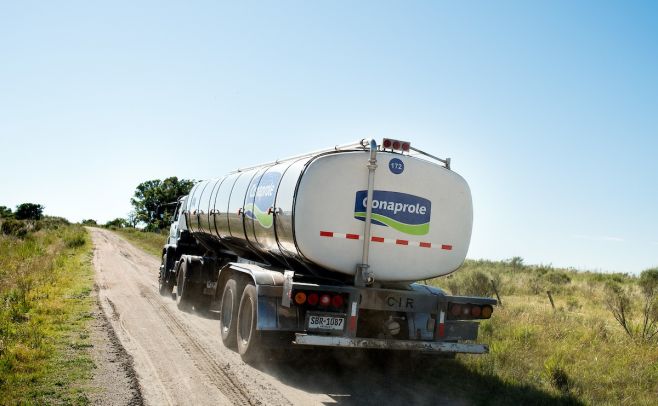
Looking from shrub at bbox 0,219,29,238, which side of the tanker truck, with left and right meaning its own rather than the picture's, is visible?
front

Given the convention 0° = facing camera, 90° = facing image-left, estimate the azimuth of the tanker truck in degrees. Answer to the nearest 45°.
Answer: approximately 135°

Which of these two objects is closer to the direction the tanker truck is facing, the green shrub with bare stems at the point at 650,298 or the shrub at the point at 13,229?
the shrub at the point at 13,229

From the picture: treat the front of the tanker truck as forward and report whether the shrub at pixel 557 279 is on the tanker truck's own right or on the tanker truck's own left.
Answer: on the tanker truck's own right

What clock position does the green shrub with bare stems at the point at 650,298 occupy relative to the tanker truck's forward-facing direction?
The green shrub with bare stems is roughly at 3 o'clock from the tanker truck.
